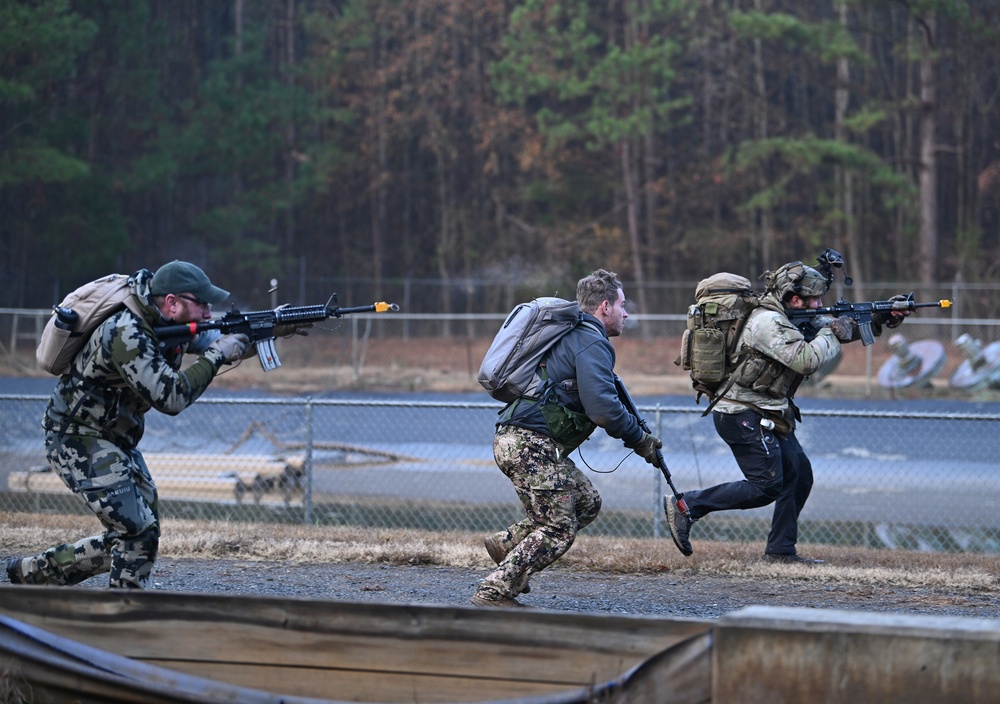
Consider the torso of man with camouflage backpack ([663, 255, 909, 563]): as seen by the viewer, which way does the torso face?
to the viewer's right

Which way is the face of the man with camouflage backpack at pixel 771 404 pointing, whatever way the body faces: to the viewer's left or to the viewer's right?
to the viewer's right

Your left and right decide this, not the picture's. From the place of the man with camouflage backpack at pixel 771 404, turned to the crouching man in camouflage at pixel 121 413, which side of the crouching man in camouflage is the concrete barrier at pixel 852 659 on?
left

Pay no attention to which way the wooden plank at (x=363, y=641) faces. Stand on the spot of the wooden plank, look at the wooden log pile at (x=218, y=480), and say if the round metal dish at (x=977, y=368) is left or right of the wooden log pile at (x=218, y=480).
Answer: right

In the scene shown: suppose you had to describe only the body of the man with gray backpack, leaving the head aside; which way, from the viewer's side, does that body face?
to the viewer's right

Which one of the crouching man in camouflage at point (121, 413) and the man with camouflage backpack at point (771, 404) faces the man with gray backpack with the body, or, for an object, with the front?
the crouching man in camouflage

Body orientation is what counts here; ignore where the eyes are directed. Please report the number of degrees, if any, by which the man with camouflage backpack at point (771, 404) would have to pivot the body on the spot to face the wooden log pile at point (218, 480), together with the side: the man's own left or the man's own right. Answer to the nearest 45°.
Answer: approximately 135° to the man's own left

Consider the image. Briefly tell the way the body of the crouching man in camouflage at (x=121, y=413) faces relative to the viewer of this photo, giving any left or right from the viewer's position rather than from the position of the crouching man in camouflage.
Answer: facing to the right of the viewer

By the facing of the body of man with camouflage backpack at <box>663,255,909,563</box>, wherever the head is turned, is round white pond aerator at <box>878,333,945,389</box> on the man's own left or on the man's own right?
on the man's own left

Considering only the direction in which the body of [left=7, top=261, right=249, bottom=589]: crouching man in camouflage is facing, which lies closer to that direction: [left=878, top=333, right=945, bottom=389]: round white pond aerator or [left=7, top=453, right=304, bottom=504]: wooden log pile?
the round white pond aerator

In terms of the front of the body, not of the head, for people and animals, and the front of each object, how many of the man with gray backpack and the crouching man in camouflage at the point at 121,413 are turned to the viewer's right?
2

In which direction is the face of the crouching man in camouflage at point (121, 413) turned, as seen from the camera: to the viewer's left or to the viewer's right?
to the viewer's right
